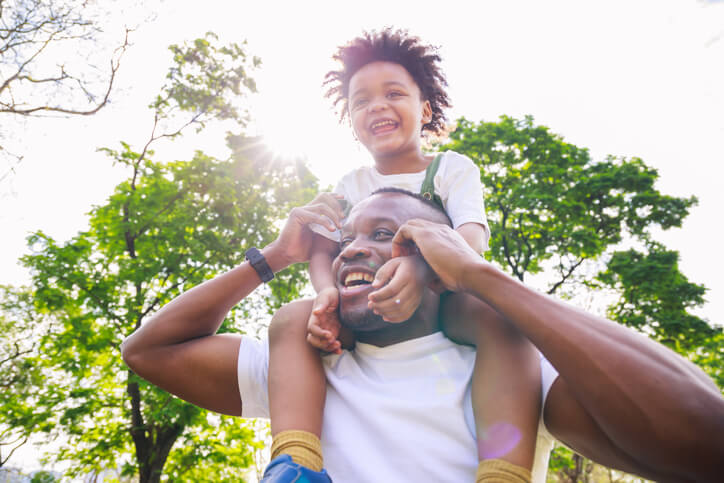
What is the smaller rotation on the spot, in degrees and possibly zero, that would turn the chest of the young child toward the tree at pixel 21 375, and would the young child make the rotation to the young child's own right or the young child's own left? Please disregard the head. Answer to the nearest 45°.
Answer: approximately 135° to the young child's own right

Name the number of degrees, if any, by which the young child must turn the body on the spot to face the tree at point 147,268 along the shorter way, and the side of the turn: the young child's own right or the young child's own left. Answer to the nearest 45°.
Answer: approximately 135° to the young child's own right

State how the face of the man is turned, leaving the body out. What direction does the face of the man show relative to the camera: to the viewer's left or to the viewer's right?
to the viewer's left

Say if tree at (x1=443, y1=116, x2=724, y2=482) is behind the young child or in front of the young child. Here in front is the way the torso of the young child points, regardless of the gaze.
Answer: behind

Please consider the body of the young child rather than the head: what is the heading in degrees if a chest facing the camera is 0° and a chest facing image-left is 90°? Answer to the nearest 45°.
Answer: approximately 0°
